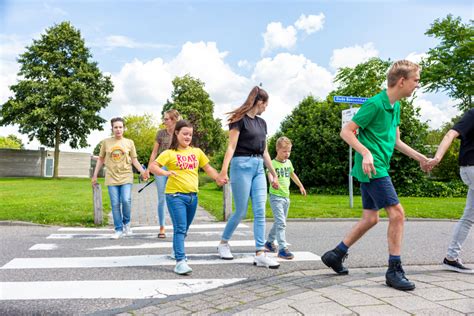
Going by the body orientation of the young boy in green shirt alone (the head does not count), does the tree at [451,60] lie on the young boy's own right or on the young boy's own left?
on the young boy's own left

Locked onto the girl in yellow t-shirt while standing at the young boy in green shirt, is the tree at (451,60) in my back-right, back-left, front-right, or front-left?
back-right

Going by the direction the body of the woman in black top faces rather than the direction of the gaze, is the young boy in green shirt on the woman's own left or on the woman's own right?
on the woman's own left

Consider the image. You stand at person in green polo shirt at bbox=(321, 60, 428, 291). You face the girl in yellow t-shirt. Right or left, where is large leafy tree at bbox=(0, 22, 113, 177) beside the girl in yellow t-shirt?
right
